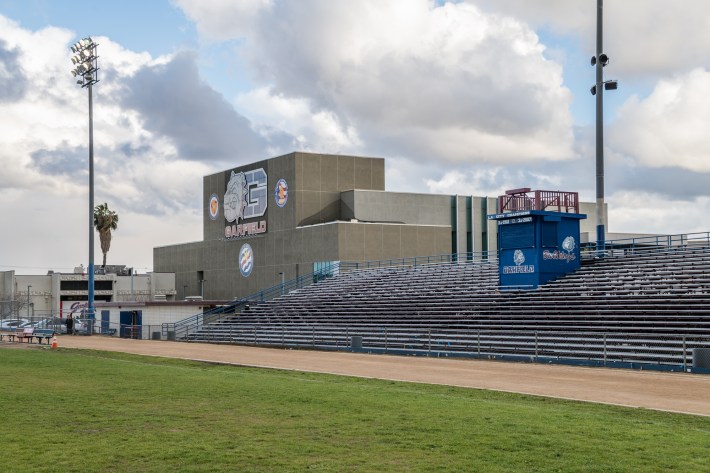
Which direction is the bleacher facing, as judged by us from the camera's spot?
facing the viewer and to the left of the viewer
